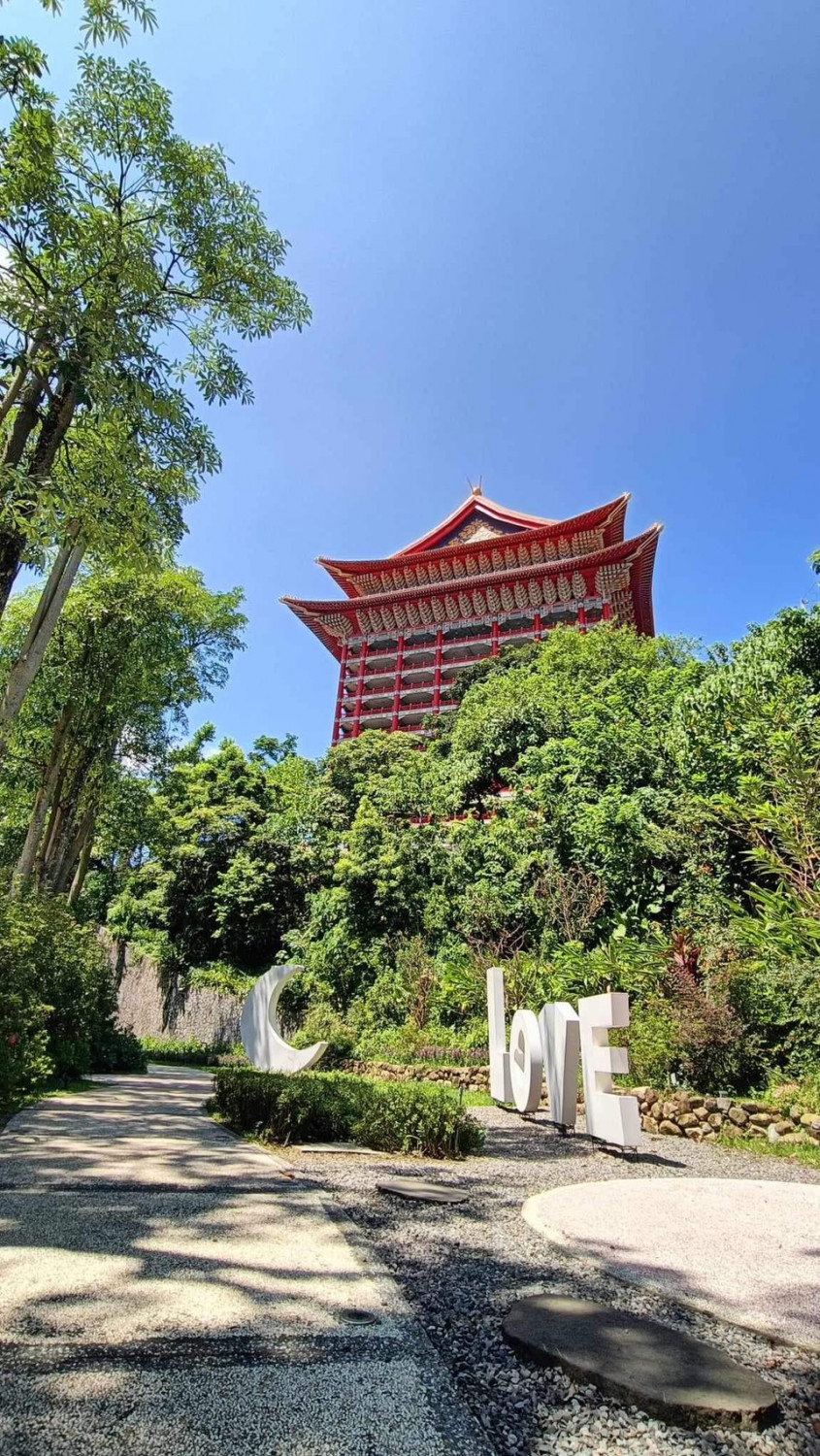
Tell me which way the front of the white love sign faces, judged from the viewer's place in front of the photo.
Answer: facing the viewer and to the left of the viewer

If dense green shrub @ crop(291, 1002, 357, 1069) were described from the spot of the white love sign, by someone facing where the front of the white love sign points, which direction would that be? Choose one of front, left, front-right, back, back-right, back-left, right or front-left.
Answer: right

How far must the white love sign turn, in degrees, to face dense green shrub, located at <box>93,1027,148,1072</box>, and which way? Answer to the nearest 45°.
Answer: approximately 90° to its right

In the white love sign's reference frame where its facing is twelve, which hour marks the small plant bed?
The small plant bed is roughly at 3 o'clock from the white love sign.

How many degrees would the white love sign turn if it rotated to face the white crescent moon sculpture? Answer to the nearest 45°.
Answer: approximately 90° to its right

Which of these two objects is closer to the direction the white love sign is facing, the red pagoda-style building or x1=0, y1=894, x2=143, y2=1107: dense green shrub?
the dense green shrub

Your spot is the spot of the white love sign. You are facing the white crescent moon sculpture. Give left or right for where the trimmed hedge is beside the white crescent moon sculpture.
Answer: left

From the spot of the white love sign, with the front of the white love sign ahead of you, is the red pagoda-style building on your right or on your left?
on your right

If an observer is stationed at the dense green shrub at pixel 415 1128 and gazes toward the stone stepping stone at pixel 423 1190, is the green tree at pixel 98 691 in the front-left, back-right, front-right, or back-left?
back-right
